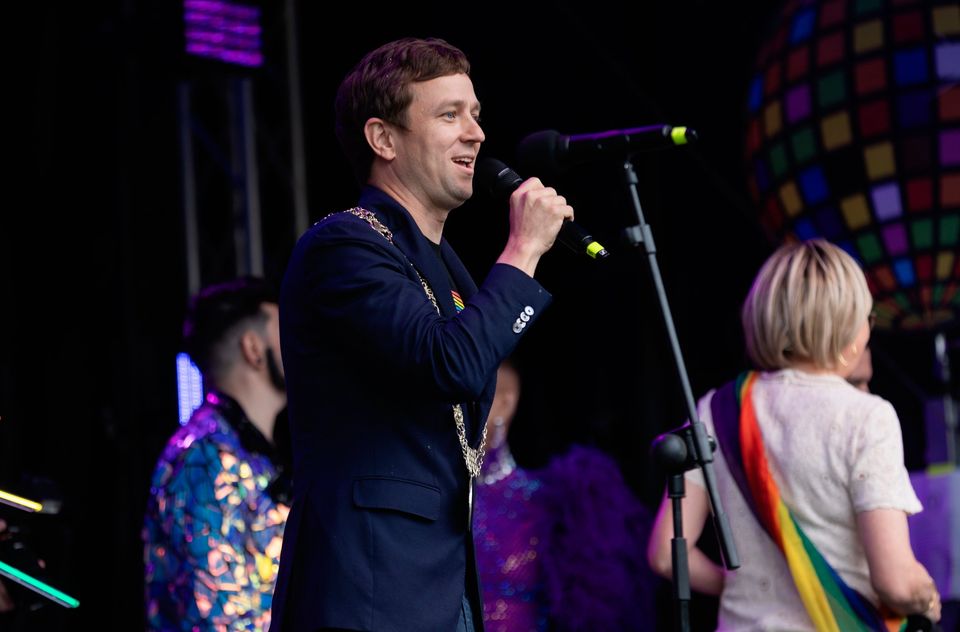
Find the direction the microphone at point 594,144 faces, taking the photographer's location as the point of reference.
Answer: facing to the left of the viewer

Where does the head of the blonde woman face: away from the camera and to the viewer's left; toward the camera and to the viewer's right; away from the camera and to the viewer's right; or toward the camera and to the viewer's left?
away from the camera and to the viewer's right

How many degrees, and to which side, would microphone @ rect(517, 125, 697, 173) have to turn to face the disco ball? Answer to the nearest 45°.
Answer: approximately 135° to its right
